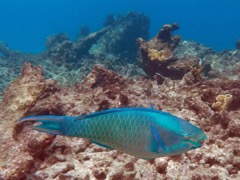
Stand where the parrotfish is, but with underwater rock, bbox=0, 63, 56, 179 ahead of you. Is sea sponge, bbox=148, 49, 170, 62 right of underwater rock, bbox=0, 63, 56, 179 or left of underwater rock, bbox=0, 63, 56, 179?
right

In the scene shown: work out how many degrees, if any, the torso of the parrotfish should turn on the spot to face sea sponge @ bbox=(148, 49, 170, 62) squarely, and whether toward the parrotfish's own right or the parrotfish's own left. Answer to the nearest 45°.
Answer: approximately 90° to the parrotfish's own left

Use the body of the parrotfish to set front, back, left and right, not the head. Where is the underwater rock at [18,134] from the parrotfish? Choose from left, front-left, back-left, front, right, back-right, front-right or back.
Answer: back-left

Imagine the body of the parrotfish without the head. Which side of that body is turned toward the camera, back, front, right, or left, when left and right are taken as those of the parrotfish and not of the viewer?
right

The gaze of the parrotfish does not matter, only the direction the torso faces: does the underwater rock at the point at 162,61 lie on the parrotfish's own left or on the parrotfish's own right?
on the parrotfish's own left
